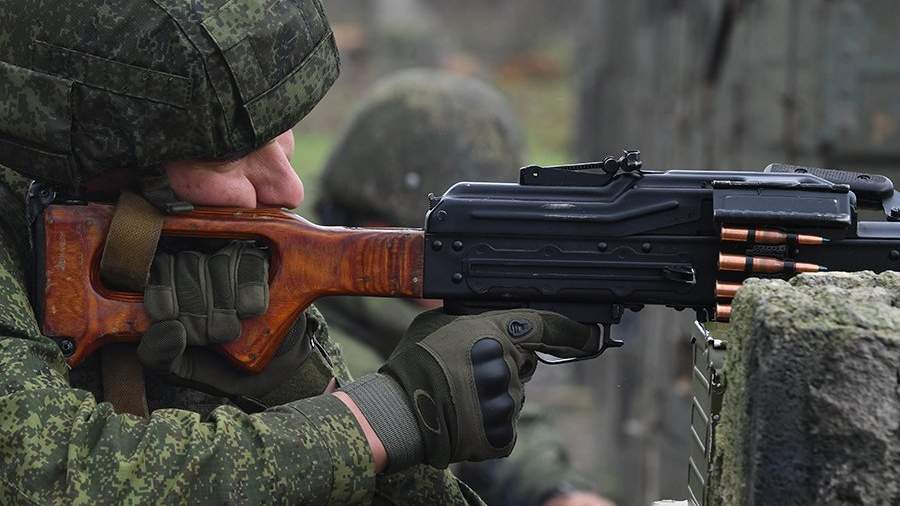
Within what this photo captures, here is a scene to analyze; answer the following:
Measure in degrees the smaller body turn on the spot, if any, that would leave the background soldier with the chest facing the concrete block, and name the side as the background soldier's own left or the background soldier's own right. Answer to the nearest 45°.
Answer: approximately 90° to the background soldier's own right

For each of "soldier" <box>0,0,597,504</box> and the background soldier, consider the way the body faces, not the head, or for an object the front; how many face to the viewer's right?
2

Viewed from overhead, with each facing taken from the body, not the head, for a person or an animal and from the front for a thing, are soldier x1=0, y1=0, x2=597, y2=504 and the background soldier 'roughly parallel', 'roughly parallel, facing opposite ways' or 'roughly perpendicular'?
roughly parallel

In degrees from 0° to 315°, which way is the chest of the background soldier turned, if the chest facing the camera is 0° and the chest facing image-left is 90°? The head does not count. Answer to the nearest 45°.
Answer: approximately 270°

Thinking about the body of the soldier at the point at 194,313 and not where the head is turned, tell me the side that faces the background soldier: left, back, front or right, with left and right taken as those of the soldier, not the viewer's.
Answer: left

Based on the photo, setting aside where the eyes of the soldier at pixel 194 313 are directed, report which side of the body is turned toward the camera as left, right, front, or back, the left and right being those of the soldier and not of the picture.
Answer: right

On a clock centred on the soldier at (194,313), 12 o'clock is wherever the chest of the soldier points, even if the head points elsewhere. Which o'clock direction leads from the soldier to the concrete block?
The concrete block is roughly at 1 o'clock from the soldier.

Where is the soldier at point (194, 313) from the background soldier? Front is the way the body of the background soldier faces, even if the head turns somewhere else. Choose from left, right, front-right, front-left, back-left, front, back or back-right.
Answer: right

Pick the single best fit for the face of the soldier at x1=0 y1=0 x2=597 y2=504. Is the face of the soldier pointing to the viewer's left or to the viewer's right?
to the viewer's right
